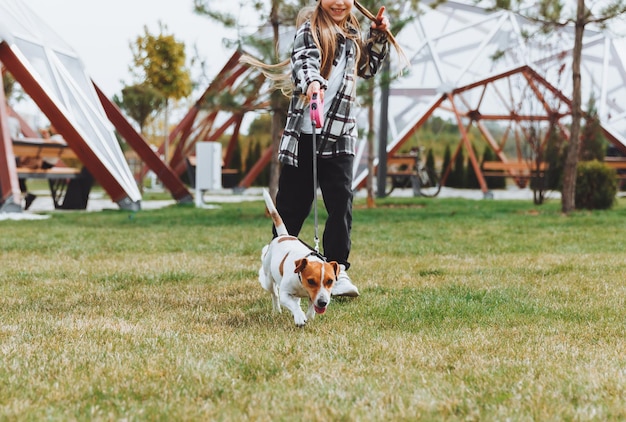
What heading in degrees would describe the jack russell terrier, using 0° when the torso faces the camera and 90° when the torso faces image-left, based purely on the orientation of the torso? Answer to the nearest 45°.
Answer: approximately 315°

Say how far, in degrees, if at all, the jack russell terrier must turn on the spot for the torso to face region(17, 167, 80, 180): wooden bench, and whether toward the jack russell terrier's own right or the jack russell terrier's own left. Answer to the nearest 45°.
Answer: approximately 180°

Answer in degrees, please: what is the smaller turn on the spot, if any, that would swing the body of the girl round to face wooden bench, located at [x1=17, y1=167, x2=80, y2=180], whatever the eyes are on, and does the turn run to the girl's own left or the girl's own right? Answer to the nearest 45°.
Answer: approximately 135° to the girl's own right
